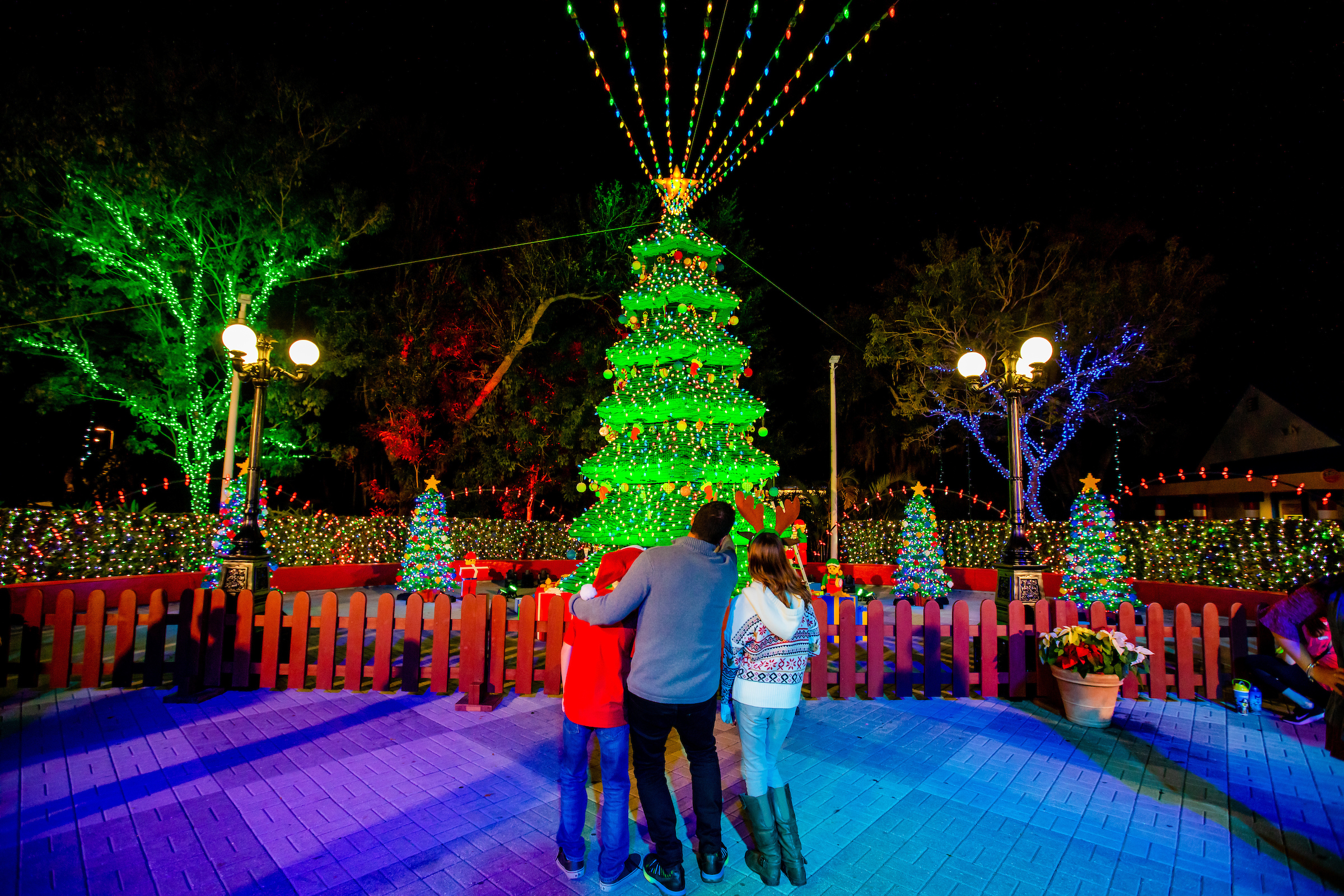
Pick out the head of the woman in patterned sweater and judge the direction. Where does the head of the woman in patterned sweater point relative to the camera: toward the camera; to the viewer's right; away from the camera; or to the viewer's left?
away from the camera

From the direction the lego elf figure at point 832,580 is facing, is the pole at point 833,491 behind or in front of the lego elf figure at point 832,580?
behind

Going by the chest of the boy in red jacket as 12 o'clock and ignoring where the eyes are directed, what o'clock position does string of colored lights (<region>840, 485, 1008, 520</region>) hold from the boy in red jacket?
The string of colored lights is roughly at 1 o'clock from the boy in red jacket.

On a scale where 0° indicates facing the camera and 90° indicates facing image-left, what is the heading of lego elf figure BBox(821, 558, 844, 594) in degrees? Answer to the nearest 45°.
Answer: approximately 0°

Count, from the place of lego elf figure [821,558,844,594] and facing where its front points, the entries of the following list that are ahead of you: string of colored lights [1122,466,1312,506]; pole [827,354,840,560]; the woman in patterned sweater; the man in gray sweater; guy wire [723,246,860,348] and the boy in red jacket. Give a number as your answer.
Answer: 3

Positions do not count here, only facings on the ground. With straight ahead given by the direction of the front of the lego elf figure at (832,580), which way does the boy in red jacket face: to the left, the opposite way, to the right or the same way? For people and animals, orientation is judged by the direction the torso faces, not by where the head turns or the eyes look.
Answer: the opposite way

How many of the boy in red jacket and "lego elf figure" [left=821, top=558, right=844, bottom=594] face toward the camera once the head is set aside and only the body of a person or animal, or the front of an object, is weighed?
1

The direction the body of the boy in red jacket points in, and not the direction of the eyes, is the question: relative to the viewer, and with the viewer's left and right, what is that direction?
facing away from the viewer

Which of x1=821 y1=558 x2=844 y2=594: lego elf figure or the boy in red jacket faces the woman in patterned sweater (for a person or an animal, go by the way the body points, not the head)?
the lego elf figure
